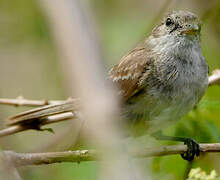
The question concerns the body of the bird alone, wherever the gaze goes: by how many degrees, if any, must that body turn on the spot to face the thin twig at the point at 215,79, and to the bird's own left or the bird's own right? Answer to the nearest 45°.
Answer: approximately 90° to the bird's own left

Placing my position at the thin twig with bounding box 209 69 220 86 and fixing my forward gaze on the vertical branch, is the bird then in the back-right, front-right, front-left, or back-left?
front-right

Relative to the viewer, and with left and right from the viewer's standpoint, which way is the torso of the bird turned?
facing the viewer and to the right of the viewer

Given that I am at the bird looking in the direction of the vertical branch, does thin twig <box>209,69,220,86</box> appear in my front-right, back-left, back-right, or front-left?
back-left

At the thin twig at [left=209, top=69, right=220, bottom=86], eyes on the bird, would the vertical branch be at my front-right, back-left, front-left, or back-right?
front-left

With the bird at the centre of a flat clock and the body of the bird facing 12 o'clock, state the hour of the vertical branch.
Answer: The vertical branch is roughly at 2 o'clock from the bird.
